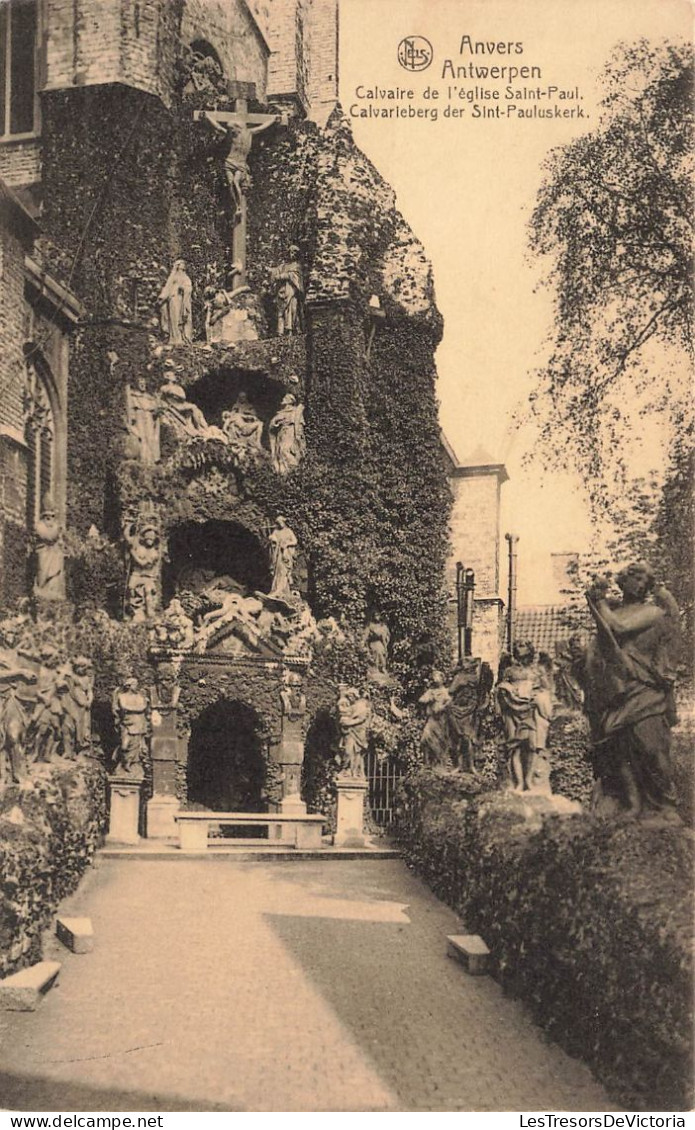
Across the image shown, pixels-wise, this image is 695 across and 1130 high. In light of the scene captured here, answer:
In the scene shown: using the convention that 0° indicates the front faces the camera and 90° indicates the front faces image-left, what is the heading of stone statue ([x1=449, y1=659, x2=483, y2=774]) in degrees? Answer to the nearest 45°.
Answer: approximately 45°

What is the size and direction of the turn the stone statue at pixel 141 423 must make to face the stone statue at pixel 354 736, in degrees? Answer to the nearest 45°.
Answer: approximately 45° to its left

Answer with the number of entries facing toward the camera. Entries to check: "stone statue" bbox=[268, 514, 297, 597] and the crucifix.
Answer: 2

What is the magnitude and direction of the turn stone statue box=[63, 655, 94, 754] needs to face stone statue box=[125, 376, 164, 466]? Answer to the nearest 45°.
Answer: approximately 135° to its left

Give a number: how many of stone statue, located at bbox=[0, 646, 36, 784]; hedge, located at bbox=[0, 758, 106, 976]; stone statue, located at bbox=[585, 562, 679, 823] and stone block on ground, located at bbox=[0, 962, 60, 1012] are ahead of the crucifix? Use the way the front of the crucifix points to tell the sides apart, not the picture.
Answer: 4

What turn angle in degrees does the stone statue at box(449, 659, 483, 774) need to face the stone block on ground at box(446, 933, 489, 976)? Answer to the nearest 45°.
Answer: approximately 45° to its left
